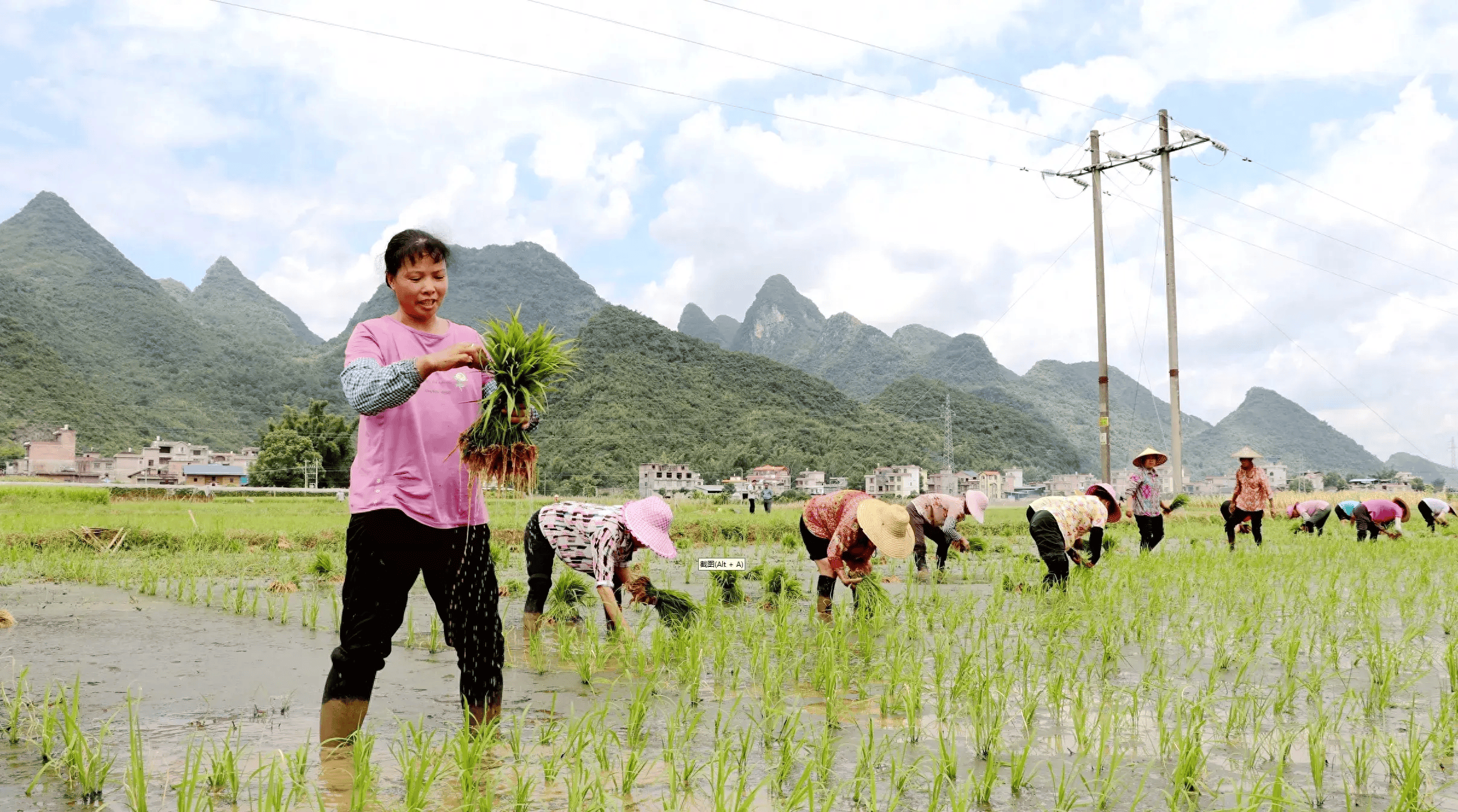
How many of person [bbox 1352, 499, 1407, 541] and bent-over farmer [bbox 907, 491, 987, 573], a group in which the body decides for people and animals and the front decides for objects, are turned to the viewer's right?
2

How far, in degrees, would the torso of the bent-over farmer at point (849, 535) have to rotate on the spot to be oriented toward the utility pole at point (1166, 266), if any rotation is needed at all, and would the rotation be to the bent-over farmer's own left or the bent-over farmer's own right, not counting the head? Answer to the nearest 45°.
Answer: approximately 90° to the bent-over farmer's own left

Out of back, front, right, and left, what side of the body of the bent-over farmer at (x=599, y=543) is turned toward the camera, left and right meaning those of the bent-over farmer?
right

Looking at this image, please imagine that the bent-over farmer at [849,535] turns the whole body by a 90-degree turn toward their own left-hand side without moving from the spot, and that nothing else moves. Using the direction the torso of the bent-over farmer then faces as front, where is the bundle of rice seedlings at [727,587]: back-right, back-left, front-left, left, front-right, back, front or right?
left

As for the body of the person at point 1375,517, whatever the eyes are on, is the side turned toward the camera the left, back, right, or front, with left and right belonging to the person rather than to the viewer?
right

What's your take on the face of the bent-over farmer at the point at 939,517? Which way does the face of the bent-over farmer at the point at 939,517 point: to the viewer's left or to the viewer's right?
to the viewer's right

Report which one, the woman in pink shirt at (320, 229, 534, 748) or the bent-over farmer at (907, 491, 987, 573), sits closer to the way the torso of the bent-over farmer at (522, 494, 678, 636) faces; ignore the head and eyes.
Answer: the bent-over farmer

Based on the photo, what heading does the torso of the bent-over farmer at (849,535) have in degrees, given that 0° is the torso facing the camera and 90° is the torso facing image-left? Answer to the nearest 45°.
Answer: approximately 315°

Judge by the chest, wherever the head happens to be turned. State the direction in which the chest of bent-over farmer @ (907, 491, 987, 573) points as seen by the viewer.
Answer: to the viewer's right

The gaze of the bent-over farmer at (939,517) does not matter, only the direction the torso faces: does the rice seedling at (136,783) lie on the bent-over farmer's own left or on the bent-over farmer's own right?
on the bent-over farmer's own right
